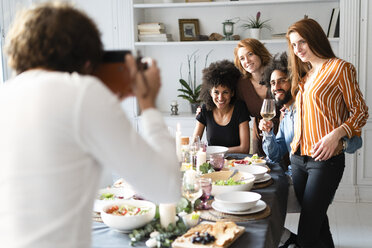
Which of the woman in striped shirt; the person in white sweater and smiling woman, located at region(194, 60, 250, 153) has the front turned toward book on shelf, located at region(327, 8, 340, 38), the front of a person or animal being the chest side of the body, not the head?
the person in white sweater

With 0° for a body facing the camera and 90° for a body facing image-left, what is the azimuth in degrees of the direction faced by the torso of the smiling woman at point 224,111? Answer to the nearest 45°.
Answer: approximately 0°

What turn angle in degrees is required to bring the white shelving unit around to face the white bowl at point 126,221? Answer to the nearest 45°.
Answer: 0° — it already faces it

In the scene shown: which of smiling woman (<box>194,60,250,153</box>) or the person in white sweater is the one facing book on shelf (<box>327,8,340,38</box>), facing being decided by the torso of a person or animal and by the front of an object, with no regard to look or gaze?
the person in white sweater

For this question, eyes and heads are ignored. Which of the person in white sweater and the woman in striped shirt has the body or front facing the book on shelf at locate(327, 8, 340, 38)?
the person in white sweater

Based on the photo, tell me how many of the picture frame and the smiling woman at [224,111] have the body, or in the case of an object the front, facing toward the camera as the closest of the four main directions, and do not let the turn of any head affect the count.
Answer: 2

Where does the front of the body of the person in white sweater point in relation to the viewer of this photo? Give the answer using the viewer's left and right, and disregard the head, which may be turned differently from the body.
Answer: facing away from the viewer and to the right of the viewer

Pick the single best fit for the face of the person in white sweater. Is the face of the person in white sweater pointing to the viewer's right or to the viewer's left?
to the viewer's right

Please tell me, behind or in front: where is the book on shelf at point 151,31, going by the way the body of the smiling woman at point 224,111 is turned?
behind

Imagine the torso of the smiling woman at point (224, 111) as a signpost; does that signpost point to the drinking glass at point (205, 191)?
yes

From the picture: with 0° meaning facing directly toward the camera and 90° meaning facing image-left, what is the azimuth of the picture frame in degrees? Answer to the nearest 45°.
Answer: approximately 0°
